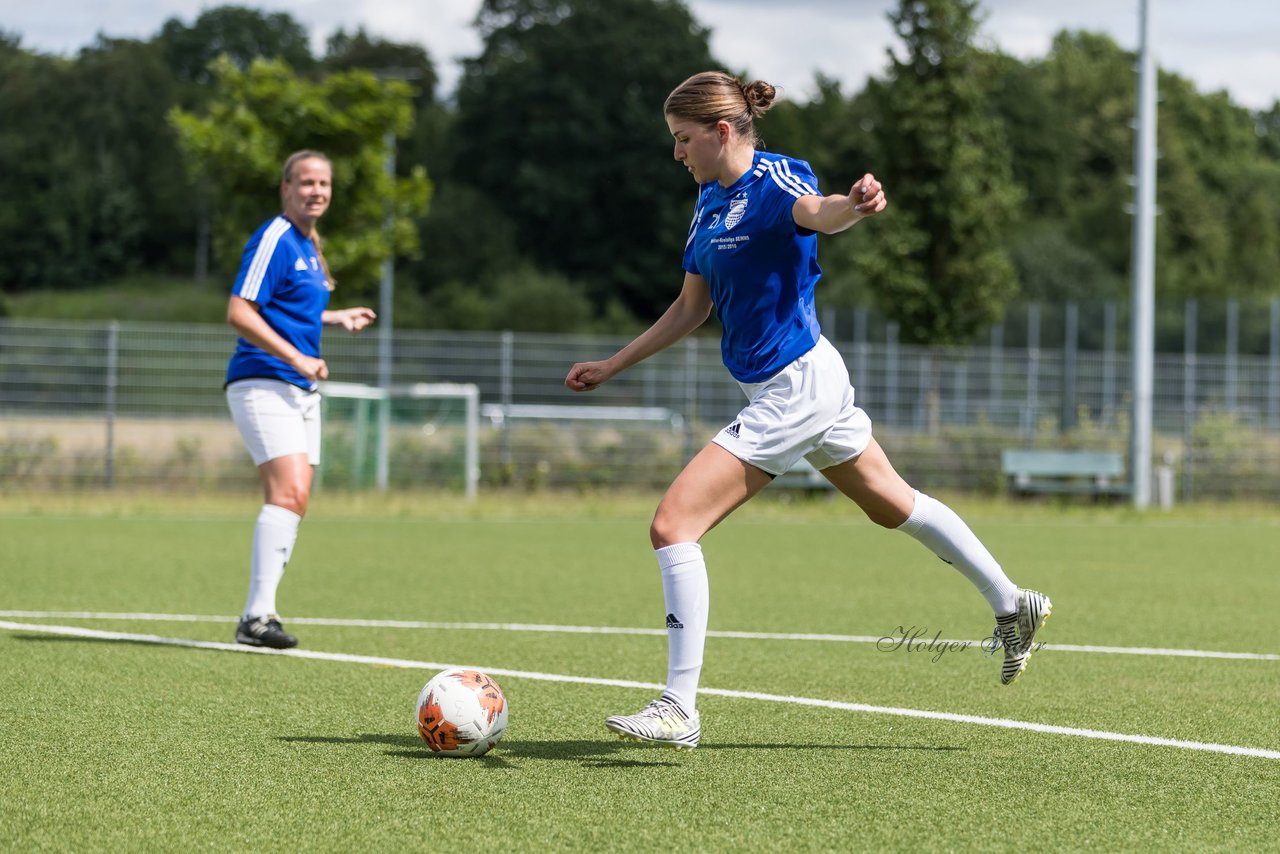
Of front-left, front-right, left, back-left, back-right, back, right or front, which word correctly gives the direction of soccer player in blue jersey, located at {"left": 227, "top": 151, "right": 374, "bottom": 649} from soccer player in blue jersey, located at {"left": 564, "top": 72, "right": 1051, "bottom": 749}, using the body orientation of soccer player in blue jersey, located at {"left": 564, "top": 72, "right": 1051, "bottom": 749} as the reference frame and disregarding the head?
right

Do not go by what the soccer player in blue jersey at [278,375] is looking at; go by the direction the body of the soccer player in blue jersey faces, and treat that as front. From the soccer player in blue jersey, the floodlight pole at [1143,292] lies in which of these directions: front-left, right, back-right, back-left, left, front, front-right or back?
left

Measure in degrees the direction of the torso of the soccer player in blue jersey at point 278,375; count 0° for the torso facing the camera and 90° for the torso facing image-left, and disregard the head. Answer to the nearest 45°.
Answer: approximately 315°

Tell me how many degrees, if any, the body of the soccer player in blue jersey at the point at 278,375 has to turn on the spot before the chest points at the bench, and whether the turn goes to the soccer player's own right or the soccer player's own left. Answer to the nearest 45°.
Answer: approximately 90° to the soccer player's own left

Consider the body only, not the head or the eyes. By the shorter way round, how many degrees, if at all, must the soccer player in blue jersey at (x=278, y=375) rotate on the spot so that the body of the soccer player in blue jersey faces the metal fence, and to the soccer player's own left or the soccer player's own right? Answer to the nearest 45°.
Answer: approximately 135° to the soccer player's own left

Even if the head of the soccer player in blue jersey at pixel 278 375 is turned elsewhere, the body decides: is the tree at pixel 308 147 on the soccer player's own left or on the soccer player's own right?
on the soccer player's own left

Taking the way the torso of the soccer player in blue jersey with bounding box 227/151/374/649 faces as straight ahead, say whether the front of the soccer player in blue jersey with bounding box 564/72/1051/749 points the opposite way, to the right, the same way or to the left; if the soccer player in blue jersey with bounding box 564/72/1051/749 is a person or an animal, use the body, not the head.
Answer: to the right

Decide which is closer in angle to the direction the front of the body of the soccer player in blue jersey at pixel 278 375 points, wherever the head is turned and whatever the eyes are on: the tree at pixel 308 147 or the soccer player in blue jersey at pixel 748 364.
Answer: the soccer player in blue jersey

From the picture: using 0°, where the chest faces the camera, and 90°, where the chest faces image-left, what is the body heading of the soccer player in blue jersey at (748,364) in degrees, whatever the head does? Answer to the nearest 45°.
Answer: approximately 45°

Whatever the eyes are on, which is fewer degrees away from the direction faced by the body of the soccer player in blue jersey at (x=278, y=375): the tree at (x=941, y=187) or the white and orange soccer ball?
the white and orange soccer ball

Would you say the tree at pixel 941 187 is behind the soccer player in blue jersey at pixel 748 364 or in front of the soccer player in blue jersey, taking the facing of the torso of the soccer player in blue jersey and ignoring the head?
behind

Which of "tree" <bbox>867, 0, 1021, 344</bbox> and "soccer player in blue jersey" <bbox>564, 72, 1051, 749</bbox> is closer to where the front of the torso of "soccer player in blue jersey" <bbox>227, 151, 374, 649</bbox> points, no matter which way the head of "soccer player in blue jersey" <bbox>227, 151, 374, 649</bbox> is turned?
the soccer player in blue jersey
